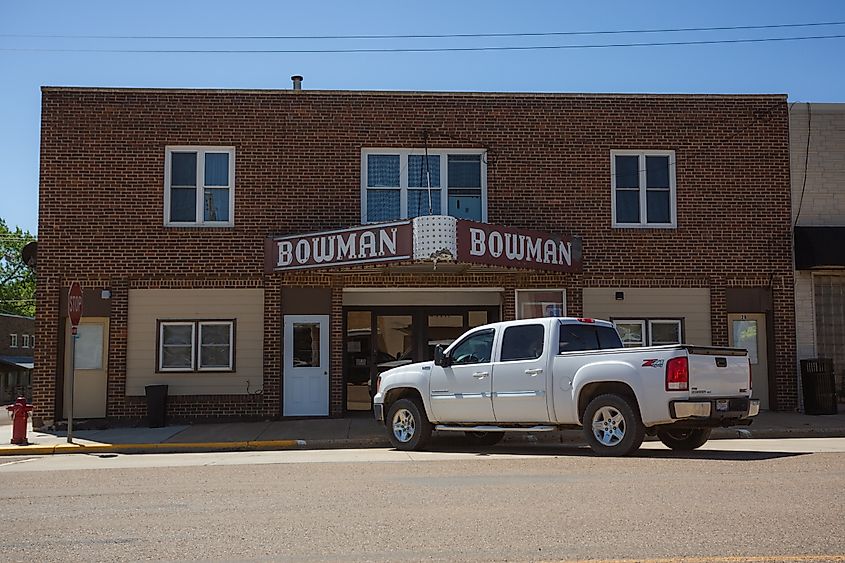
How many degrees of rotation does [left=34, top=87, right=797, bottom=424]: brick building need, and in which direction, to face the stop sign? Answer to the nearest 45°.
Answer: approximately 45° to its right

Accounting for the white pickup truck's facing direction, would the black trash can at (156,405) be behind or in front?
in front

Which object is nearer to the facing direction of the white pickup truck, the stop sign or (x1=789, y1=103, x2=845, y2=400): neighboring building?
the stop sign

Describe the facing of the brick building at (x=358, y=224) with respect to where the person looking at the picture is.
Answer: facing the viewer

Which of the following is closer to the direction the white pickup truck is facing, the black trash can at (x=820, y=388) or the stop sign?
the stop sign

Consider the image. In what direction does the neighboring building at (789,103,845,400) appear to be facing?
toward the camera

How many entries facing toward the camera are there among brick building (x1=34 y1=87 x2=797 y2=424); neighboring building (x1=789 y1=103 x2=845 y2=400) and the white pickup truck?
2

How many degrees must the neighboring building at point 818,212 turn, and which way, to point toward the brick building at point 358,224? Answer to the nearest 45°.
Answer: approximately 45° to its right

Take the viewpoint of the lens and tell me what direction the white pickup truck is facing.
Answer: facing away from the viewer and to the left of the viewer

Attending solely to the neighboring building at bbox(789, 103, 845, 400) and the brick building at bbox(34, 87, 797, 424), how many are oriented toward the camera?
2

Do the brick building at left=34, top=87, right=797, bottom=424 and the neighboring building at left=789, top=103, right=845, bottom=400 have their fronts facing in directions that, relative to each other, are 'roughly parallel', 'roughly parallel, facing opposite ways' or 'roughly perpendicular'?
roughly parallel

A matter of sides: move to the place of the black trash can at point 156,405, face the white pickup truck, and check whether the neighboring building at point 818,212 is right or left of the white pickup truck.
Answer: left

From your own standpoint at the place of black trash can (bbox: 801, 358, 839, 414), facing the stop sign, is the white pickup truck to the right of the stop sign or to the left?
left
